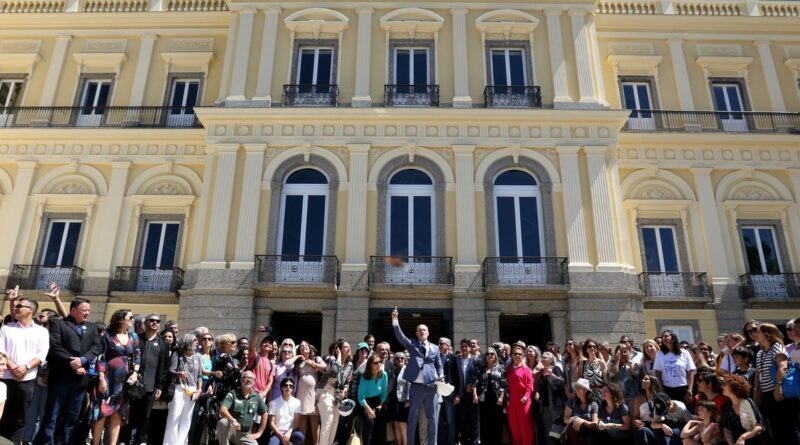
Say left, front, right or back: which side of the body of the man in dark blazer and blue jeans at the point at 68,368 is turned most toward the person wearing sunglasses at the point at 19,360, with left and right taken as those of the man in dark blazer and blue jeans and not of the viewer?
right

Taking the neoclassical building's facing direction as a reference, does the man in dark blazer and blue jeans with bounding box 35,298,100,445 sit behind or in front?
in front

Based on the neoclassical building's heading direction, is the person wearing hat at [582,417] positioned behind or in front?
in front

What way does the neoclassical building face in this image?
toward the camera

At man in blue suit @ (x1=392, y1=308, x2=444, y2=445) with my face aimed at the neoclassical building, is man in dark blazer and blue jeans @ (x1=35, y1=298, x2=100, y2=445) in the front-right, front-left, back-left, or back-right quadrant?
back-left

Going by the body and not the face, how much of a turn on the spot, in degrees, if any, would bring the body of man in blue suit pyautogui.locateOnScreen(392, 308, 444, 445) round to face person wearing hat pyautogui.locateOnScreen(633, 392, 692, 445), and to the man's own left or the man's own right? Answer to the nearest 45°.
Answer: approximately 90° to the man's own left

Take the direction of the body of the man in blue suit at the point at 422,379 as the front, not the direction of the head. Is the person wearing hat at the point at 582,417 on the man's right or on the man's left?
on the man's left

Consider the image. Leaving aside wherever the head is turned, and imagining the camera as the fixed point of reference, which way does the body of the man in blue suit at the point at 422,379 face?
toward the camera

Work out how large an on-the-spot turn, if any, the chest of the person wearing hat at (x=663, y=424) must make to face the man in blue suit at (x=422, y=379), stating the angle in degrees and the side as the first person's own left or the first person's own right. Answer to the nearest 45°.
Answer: approximately 45° to the first person's own right

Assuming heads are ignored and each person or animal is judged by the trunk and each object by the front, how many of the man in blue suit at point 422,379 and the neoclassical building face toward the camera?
2

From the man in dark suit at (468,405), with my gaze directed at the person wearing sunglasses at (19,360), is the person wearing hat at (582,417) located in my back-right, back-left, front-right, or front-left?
back-left
